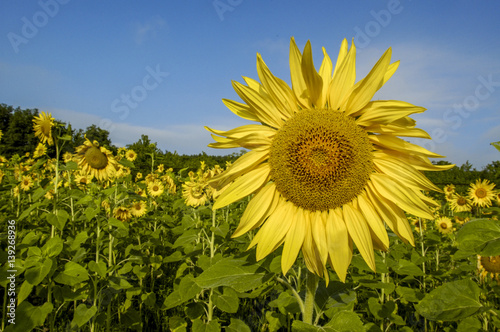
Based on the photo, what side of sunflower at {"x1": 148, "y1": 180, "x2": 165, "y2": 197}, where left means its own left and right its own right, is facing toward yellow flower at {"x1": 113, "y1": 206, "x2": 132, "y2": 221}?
front

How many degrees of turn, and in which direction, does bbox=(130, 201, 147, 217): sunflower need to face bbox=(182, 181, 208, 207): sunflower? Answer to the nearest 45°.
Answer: approximately 45° to its left

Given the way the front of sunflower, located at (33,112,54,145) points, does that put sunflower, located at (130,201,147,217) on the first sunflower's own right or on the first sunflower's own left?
on the first sunflower's own left

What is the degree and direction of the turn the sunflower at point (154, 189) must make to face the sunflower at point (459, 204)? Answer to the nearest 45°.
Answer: approximately 90° to its left

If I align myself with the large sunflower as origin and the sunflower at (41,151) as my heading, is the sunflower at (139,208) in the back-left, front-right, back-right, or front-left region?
front-right

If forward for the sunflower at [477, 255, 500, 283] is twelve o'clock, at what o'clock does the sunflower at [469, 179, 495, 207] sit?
the sunflower at [469, 179, 495, 207] is roughly at 6 o'clock from the sunflower at [477, 255, 500, 283].

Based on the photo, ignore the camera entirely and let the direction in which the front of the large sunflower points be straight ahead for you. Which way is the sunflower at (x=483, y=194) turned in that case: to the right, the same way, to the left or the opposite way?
the same way

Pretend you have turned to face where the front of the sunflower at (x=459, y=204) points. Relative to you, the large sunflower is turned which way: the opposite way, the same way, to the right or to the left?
the same way

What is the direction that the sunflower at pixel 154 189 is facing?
toward the camera

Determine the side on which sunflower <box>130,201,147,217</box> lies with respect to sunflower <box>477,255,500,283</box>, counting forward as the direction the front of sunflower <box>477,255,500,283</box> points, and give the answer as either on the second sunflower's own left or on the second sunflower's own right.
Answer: on the second sunflower's own right

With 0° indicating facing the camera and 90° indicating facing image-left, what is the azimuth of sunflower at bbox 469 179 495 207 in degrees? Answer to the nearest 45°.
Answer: approximately 0°

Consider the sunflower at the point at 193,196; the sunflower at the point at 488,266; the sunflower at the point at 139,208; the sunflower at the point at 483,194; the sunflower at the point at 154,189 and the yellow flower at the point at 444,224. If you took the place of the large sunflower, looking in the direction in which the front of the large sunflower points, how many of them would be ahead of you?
0

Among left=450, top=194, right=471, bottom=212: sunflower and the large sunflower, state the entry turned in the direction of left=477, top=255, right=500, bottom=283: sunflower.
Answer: left=450, top=194, right=471, bottom=212: sunflower

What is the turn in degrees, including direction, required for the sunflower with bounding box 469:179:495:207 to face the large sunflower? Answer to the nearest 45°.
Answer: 0° — it already faces it

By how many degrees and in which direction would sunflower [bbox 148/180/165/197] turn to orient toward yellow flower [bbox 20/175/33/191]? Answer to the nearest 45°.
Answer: approximately 90° to its right

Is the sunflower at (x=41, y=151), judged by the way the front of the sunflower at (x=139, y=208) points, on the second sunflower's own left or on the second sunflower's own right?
on the second sunflower's own right

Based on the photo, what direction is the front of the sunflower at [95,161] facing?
toward the camera

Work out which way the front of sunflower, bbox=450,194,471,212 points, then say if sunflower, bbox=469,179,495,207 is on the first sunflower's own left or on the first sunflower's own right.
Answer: on the first sunflower's own left
